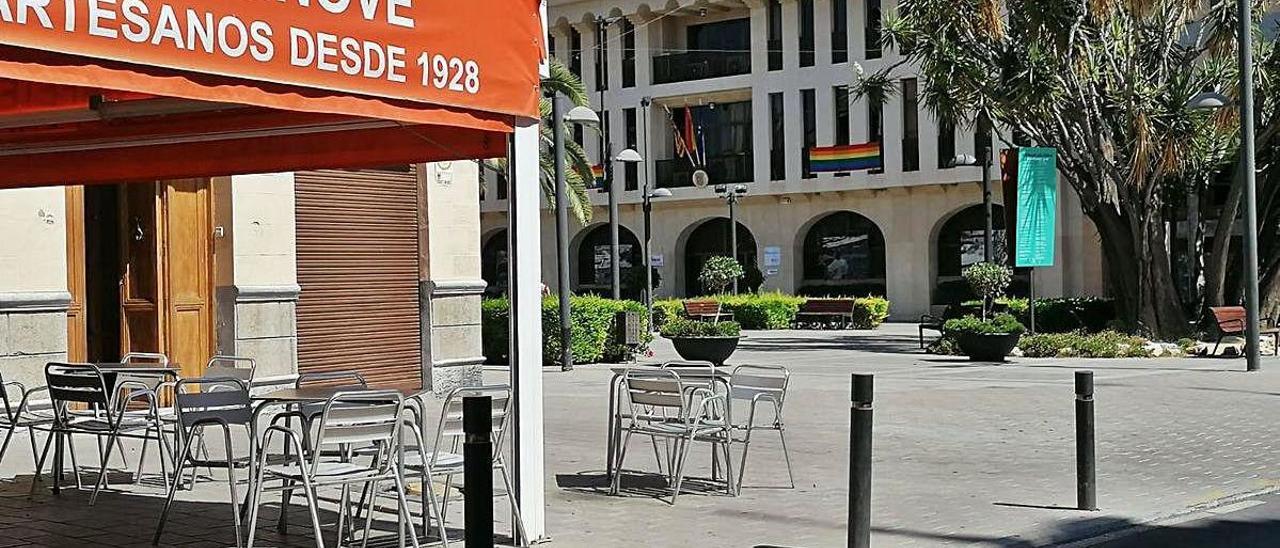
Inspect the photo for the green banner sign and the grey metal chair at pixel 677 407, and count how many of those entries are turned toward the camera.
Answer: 1

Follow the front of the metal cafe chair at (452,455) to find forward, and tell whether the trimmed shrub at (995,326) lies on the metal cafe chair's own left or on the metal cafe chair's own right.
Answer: on the metal cafe chair's own right

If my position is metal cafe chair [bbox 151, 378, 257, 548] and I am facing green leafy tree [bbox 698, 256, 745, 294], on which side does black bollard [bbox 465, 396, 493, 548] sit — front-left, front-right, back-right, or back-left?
back-right

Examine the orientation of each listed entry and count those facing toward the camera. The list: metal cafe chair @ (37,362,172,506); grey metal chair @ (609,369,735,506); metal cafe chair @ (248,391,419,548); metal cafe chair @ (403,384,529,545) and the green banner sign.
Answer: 1

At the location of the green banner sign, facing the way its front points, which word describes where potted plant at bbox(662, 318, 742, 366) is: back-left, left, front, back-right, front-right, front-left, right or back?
front-right

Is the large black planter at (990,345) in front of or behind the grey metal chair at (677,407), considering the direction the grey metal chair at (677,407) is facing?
in front

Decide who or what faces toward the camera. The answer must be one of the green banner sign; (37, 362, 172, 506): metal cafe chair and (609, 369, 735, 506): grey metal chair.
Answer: the green banner sign
